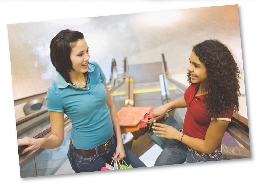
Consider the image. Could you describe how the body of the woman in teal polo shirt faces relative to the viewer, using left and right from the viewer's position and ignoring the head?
facing the viewer and to the right of the viewer

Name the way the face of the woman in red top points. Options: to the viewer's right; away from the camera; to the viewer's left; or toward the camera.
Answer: to the viewer's left

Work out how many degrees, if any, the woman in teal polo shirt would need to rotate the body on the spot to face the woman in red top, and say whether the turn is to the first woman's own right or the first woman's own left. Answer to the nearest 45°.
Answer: approximately 45° to the first woman's own left
